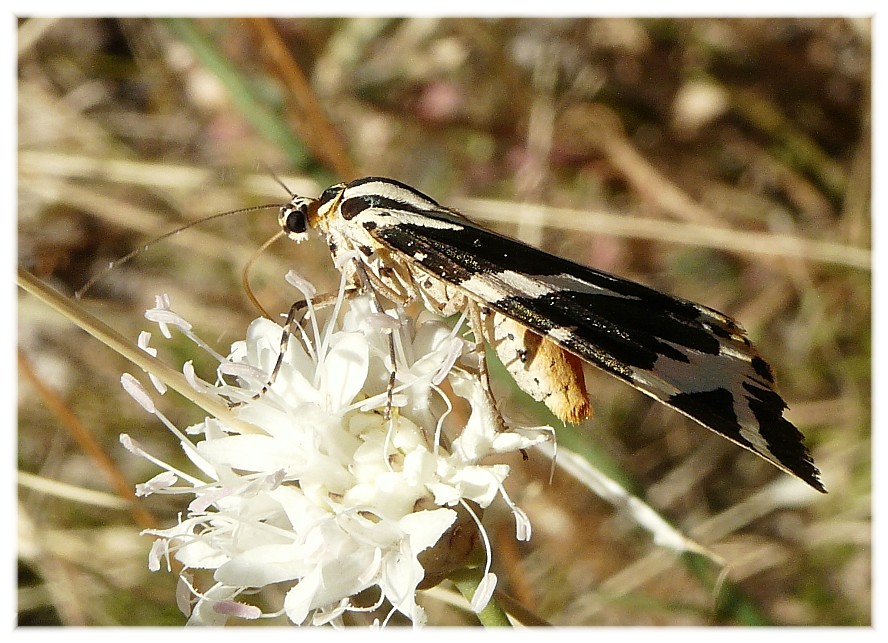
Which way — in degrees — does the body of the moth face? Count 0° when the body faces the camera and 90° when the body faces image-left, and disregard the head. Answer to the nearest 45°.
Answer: approximately 90°
